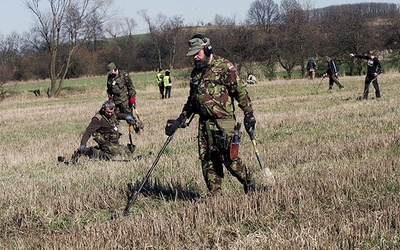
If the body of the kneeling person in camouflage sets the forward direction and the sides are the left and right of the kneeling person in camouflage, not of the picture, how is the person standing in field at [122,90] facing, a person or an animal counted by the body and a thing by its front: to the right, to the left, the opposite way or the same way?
to the right

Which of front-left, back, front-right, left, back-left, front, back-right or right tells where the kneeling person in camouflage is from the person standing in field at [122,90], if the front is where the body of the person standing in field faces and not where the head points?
front-left

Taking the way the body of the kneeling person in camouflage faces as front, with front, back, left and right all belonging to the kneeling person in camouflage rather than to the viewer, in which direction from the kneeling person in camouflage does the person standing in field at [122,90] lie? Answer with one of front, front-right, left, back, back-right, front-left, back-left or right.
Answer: back-left

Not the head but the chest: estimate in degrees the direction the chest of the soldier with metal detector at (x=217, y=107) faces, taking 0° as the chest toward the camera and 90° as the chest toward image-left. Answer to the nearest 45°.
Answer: approximately 45°

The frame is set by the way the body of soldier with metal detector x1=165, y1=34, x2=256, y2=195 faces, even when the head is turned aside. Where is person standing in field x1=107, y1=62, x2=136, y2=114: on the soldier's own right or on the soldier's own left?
on the soldier's own right

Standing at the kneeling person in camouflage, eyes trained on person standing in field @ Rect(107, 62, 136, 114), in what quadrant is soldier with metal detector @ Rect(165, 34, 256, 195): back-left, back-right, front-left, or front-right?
back-right

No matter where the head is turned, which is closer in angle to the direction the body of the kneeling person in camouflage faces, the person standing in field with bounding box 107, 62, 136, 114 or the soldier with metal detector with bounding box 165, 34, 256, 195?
the soldier with metal detector

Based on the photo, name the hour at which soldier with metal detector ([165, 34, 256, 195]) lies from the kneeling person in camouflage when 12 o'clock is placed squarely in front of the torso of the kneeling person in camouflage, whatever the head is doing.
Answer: The soldier with metal detector is roughly at 1 o'clock from the kneeling person in camouflage.

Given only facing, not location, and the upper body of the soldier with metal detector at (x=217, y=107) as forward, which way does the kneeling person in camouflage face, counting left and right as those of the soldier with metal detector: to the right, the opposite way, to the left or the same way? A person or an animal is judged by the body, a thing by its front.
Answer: to the left

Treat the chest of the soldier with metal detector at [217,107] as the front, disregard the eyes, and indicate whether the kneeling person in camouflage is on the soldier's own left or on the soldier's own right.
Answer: on the soldier's own right

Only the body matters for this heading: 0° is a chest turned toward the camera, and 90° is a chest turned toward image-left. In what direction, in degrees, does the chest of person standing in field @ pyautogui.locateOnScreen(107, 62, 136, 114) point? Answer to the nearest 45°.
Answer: approximately 45°

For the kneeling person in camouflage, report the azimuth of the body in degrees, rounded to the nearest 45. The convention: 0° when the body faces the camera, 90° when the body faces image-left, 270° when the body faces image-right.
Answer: approximately 315°
